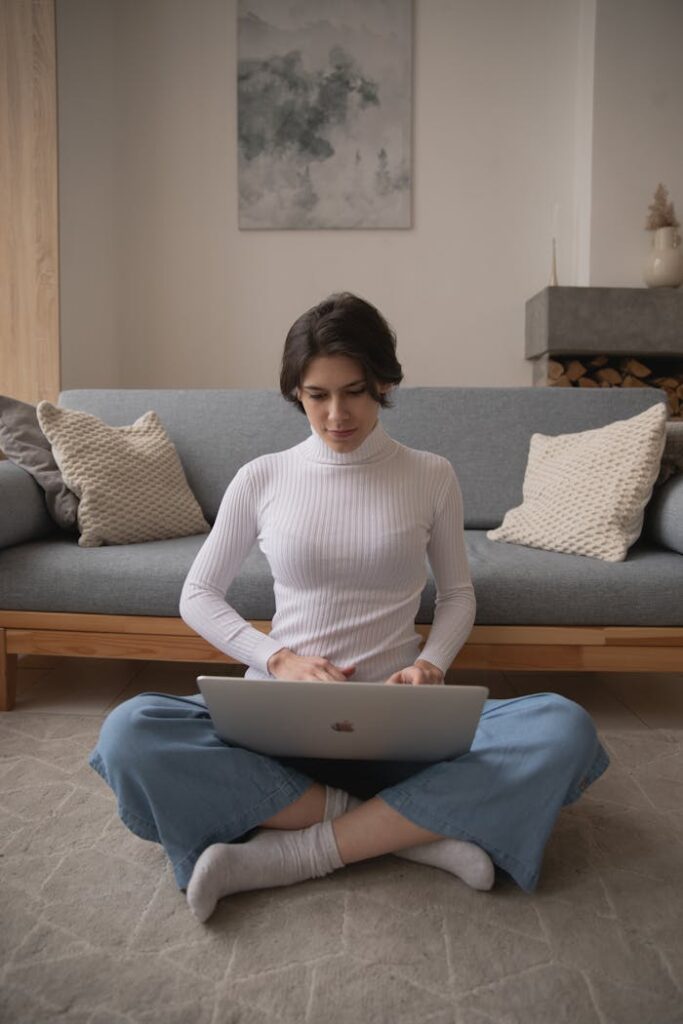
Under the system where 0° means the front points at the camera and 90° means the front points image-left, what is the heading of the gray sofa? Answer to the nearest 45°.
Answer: approximately 0°

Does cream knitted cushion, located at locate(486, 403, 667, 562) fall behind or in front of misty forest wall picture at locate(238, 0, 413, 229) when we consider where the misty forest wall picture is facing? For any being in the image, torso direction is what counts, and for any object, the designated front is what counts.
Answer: in front

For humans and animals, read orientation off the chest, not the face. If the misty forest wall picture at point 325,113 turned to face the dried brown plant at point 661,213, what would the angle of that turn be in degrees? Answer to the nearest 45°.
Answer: approximately 90° to its left

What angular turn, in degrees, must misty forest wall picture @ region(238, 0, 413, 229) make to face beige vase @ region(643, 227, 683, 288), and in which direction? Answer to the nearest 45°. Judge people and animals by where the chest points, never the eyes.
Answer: approximately 90° to its left

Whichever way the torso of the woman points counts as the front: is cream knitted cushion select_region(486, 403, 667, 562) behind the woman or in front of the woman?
behind

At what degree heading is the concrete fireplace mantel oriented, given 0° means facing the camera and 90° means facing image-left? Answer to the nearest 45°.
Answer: approximately 0°

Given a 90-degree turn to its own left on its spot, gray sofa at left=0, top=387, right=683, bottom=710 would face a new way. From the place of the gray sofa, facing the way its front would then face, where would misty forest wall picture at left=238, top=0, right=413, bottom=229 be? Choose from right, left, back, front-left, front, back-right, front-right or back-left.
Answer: left
